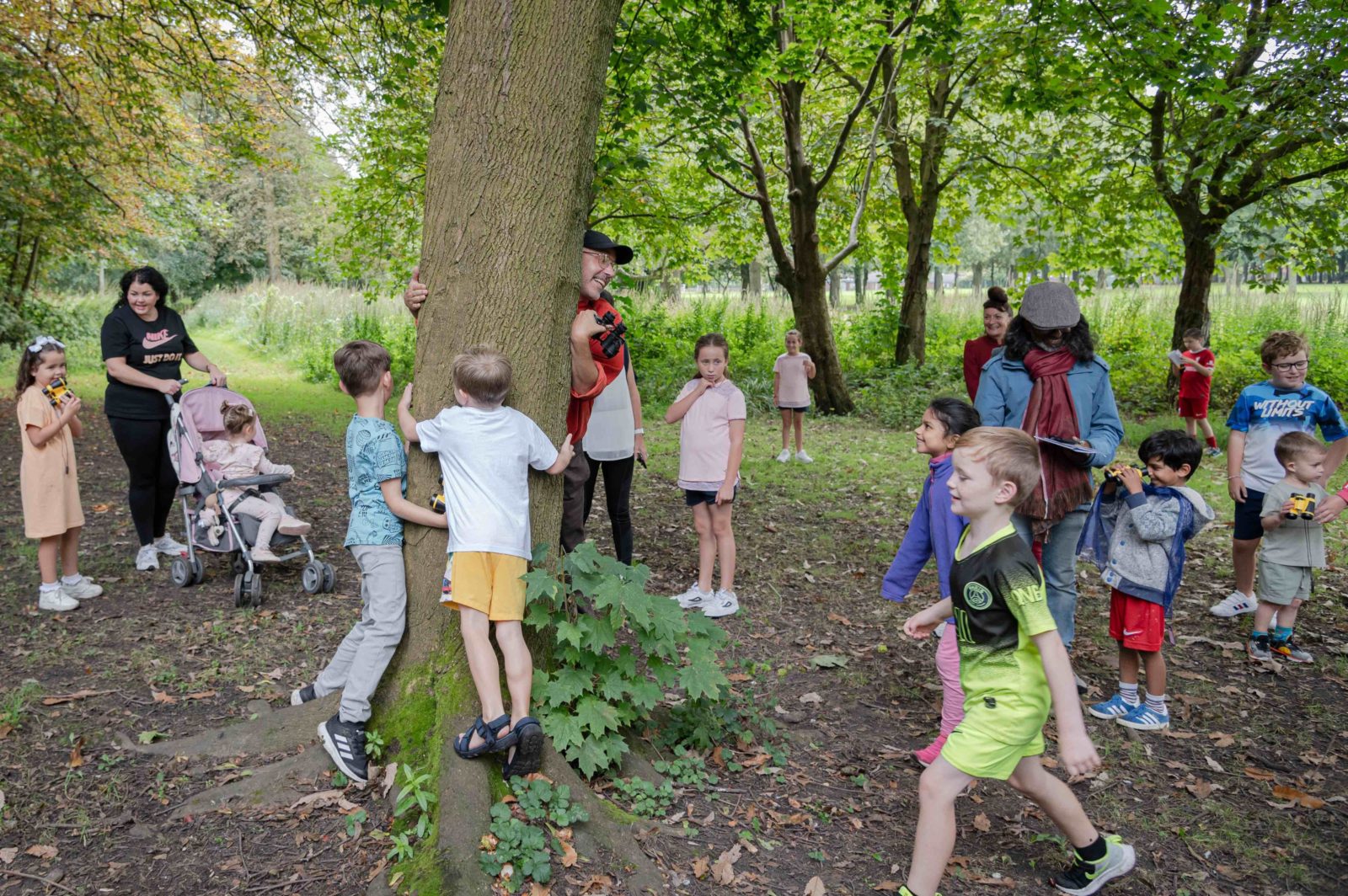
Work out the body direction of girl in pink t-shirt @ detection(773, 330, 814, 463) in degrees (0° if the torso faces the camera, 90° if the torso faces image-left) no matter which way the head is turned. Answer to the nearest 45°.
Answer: approximately 0°

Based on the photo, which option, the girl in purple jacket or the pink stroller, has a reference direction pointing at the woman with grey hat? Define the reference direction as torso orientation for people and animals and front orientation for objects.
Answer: the pink stroller

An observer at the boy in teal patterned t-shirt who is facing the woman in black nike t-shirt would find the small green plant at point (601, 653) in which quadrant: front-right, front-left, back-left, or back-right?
back-right

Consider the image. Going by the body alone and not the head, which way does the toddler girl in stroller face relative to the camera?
to the viewer's right

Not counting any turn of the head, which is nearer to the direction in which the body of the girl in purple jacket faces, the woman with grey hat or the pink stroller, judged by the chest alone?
the pink stroller

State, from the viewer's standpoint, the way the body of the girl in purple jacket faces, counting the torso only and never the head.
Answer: to the viewer's left

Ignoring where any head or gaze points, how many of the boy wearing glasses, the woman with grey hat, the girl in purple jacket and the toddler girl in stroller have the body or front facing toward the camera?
2

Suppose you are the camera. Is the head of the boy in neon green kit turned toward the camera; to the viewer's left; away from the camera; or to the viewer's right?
to the viewer's left
